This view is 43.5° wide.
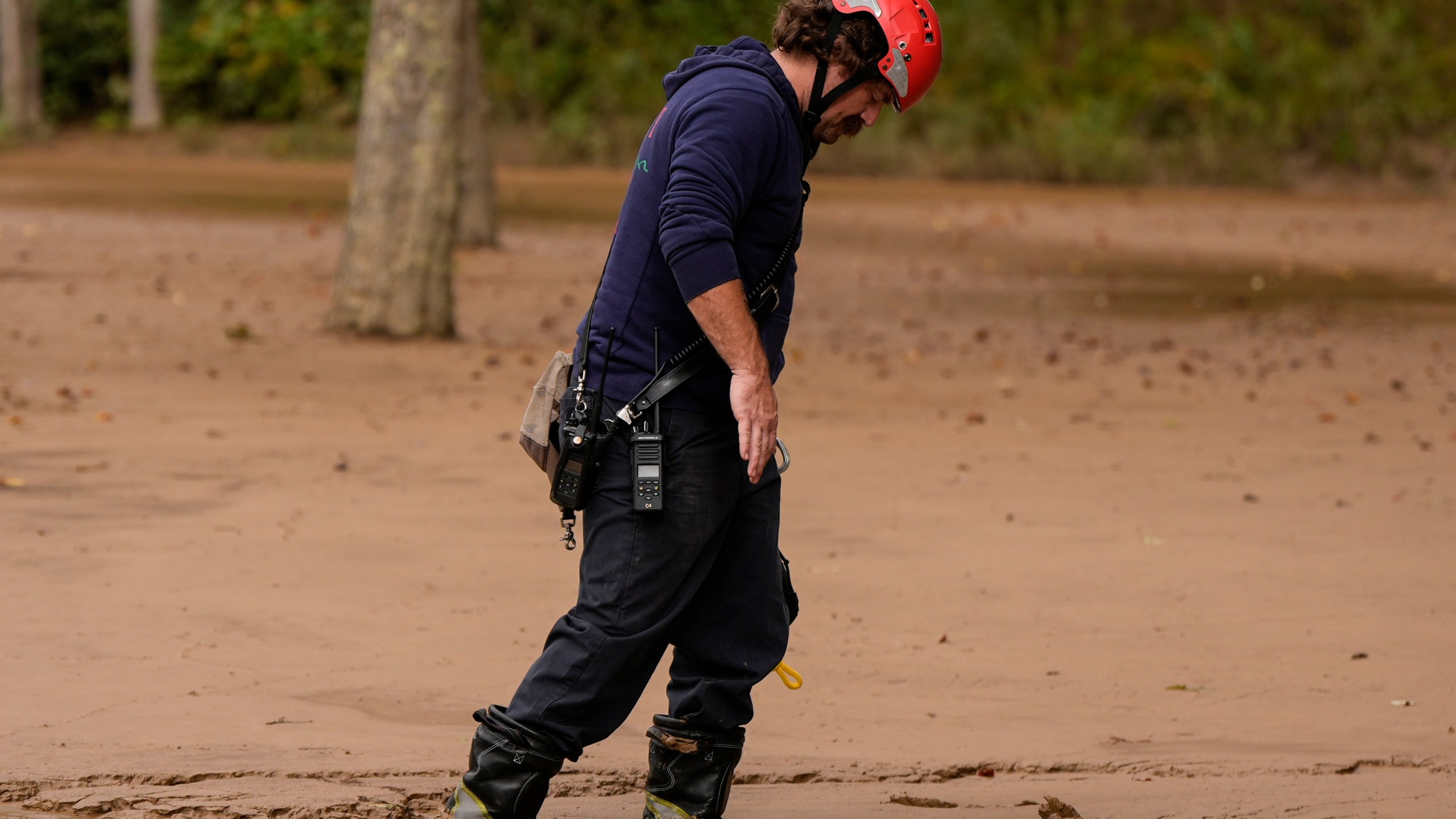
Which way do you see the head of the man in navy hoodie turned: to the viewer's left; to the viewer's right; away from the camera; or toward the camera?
to the viewer's right

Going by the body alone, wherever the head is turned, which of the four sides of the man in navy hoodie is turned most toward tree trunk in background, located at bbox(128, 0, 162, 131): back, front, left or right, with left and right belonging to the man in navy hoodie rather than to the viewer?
left

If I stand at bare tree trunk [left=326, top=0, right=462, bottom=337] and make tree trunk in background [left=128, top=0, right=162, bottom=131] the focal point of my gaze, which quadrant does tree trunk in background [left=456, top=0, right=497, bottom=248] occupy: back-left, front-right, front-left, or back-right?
front-right

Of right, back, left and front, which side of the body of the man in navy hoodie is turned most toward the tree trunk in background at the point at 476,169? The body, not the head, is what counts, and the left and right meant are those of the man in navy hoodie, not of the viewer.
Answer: left

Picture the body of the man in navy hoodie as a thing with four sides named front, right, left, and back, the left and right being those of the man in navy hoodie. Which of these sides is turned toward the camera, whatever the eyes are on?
right
